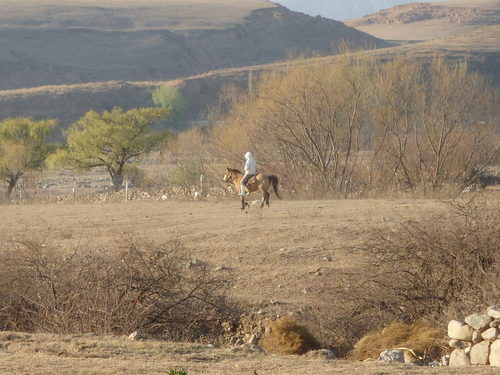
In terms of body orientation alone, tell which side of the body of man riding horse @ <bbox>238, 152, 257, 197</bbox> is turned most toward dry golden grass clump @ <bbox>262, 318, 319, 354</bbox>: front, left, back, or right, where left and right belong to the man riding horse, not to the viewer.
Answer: left

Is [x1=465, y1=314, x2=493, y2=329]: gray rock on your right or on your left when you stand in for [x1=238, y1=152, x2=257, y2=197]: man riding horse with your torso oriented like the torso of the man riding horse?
on your left

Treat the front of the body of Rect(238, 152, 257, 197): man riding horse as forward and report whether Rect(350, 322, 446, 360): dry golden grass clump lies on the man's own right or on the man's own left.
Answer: on the man's own left

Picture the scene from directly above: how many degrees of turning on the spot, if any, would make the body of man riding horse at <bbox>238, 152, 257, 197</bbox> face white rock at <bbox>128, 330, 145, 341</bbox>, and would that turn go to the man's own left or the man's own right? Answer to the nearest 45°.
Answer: approximately 90° to the man's own left

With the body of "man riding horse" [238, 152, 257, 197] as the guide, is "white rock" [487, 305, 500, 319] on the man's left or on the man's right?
on the man's left

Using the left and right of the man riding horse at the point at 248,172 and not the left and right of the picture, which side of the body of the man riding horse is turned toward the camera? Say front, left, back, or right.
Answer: left

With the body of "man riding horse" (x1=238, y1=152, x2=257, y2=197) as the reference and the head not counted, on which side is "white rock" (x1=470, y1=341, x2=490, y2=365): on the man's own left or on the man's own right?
on the man's own left

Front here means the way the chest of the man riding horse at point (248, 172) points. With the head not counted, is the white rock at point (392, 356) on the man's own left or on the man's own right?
on the man's own left

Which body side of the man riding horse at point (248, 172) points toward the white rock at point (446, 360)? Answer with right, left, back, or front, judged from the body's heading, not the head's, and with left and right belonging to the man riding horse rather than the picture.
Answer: left
